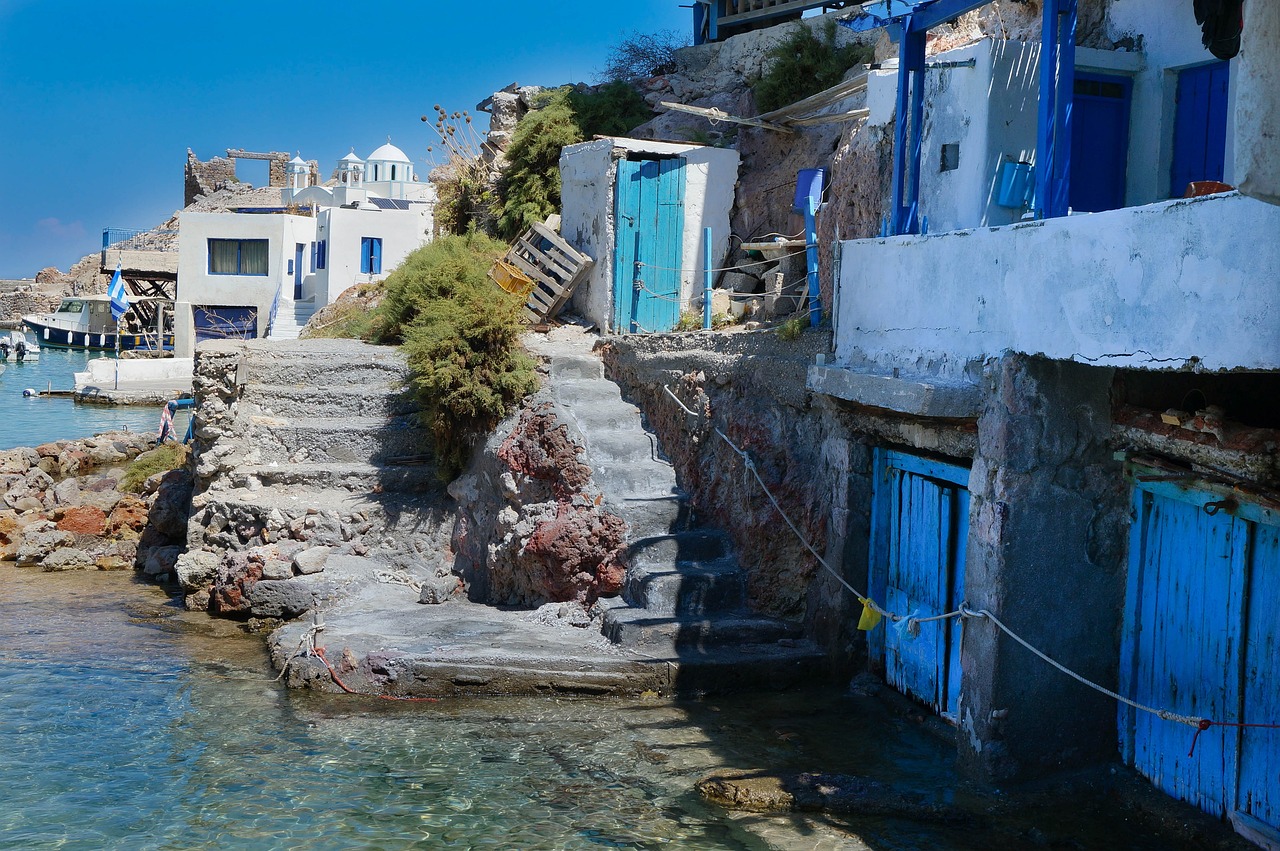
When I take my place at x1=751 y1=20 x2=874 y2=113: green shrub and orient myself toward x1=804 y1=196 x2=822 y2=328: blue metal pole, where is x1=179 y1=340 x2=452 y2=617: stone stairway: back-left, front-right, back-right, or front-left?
front-right

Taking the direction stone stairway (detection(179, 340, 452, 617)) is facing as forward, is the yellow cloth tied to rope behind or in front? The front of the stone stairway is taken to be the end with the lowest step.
in front

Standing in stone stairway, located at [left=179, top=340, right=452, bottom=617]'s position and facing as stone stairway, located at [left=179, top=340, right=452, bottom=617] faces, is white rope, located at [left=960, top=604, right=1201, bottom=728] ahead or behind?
ahead

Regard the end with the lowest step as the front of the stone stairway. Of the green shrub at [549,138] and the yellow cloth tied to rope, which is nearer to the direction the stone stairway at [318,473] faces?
the yellow cloth tied to rope

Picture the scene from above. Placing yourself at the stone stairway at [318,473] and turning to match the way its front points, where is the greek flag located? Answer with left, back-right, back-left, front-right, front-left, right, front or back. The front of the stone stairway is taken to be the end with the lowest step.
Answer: back

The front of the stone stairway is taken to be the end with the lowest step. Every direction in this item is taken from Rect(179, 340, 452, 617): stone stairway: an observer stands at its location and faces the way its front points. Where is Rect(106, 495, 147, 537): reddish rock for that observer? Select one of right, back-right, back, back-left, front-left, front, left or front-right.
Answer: back-right

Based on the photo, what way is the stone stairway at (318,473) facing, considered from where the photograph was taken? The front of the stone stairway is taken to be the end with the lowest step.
facing the viewer

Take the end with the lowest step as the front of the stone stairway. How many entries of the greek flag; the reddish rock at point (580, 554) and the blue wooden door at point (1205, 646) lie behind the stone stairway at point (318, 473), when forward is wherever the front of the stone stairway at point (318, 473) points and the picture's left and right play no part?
1

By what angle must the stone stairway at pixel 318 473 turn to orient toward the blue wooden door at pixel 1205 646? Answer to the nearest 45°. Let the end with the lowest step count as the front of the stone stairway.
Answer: approximately 45° to its left

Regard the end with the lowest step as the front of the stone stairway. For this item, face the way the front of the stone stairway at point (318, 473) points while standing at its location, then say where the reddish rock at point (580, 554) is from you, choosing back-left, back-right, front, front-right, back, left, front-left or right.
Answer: front-left

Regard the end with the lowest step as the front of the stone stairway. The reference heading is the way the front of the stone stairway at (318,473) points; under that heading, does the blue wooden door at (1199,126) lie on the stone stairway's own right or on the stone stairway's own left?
on the stone stairway's own left

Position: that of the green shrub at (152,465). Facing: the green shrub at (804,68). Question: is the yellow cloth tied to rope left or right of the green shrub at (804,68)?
right

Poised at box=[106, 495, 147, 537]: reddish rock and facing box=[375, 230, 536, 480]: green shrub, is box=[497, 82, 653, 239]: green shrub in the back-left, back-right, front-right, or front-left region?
front-left
